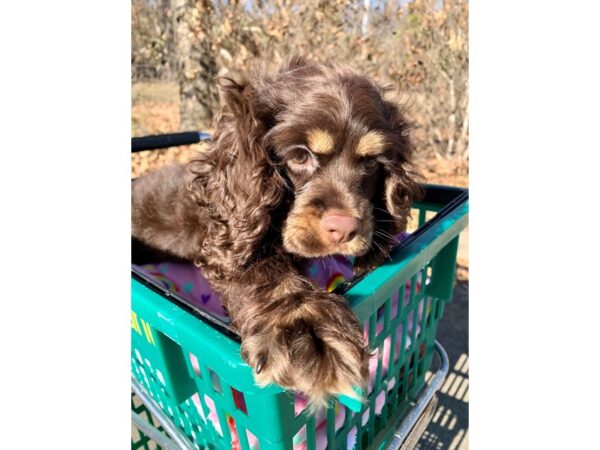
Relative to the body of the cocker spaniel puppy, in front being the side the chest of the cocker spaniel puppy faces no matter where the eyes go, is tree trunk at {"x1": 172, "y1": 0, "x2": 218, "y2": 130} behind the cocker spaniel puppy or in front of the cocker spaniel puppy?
behind

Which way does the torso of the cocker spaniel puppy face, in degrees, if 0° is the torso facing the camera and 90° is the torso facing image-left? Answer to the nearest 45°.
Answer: approximately 315°
